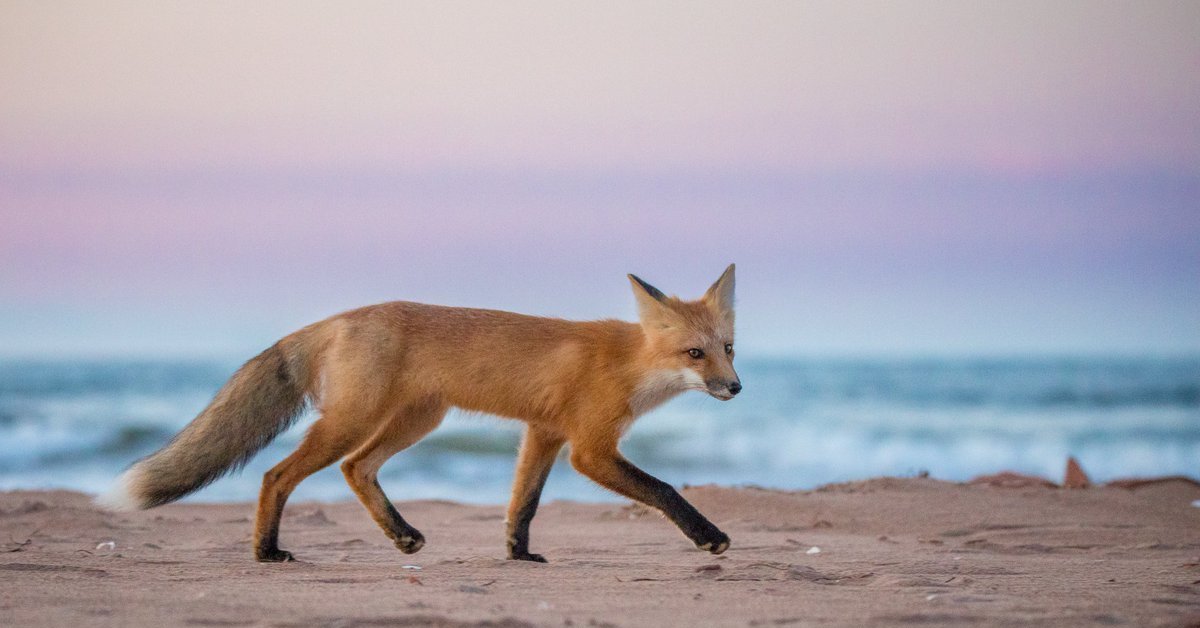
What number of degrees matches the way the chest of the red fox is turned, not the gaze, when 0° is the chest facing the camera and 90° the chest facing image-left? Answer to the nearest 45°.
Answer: approximately 270°
